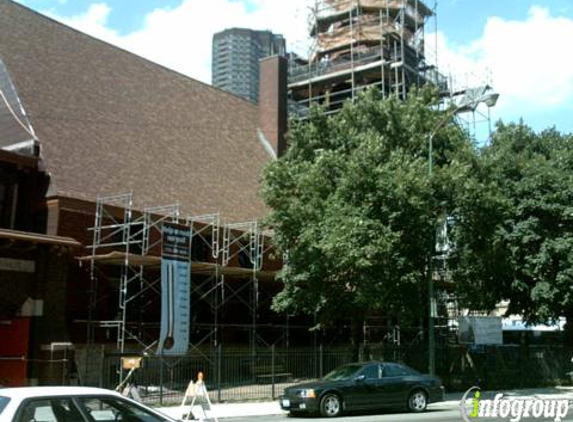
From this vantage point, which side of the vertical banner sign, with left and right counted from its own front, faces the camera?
front

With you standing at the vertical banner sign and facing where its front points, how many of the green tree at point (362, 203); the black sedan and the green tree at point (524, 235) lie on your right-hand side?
0

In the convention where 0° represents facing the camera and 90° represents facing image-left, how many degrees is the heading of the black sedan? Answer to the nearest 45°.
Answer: approximately 45°

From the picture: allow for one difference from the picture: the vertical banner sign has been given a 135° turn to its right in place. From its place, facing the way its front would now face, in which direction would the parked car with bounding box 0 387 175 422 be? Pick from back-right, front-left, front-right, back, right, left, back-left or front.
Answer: back-left

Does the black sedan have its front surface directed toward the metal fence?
no

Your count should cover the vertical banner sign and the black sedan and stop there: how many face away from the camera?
0

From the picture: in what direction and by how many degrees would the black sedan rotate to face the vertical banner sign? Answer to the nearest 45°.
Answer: approximately 90° to its right

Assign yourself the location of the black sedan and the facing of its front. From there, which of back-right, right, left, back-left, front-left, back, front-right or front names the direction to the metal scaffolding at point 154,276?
right

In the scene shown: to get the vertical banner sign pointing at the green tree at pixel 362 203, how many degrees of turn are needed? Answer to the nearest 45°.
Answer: approximately 90° to its left

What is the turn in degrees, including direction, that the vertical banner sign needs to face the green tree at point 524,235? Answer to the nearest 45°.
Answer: approximately 90° to its left

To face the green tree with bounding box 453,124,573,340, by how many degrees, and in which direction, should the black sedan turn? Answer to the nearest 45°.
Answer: approximately 180°

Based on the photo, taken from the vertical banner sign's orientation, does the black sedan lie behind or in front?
in front
